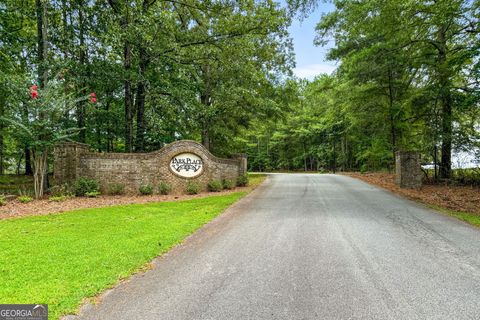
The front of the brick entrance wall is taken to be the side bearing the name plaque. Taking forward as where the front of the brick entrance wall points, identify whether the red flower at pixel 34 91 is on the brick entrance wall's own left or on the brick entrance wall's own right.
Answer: on the brick entrance wall's own right

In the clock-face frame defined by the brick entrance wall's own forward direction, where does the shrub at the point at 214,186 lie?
The shrub is roughly at 9 o'clock from the brick entrance wall.

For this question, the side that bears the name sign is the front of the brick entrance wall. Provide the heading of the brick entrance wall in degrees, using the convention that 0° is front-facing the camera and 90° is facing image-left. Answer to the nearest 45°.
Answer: approximately 0°

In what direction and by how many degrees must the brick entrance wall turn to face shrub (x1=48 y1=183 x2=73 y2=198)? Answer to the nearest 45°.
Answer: approximately 90° to its right

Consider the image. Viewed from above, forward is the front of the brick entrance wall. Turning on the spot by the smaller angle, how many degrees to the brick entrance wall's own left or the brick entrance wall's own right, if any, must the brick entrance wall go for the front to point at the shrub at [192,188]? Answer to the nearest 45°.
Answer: approximately 90° to the brick entrance wall's own left

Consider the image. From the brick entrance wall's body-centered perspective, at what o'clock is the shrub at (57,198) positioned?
The shrub is roughly at 2 o'clock from the brick entrance wall.

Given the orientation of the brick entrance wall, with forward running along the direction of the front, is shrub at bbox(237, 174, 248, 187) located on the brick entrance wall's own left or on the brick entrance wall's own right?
on the brick entrance wall's own left

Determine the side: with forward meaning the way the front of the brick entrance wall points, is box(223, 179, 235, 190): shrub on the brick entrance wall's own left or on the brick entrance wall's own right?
on the brick entrance wall's own left

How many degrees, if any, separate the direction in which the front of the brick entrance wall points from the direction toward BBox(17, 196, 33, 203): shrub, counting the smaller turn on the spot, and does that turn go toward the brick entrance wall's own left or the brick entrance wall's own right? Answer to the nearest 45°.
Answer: approximately 90° to the brick entrance wall's own right
